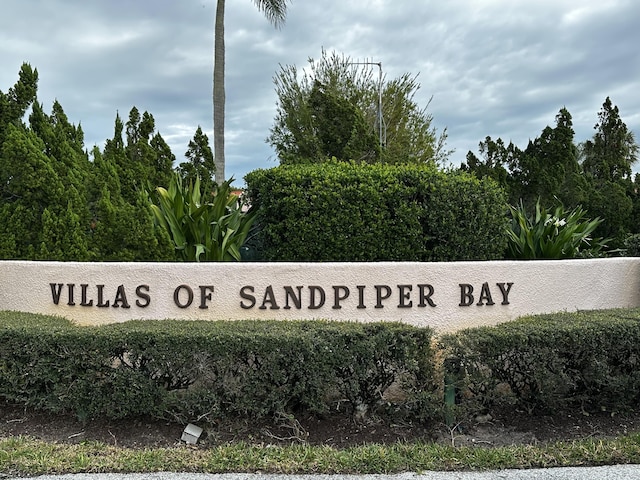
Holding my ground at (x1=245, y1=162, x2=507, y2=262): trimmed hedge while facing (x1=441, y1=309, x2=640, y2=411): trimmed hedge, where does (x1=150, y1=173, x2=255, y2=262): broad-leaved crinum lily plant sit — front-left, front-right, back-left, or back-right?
back-right

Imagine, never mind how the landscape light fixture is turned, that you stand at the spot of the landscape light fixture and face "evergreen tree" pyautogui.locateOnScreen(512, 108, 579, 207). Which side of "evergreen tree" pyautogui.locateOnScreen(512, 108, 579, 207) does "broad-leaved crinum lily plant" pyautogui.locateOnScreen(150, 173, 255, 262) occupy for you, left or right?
left

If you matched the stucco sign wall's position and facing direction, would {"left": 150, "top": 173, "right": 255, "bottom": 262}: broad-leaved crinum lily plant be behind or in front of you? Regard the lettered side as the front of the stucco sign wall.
behind

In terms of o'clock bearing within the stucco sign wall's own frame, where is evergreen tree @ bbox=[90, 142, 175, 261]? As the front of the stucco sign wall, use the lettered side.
The evergreen tree is roughly at 4 o'clock from the stucco sign wall.

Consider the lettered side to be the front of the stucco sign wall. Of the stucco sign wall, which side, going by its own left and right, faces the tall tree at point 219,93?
back

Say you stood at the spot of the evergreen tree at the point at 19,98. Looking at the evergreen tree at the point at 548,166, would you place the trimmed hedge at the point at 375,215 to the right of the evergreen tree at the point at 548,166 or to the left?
right

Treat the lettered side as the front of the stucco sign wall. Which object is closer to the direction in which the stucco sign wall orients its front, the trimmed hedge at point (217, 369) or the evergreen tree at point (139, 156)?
the trimmed hedge

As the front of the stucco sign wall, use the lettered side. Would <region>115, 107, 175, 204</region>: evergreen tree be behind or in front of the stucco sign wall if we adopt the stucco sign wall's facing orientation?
behind

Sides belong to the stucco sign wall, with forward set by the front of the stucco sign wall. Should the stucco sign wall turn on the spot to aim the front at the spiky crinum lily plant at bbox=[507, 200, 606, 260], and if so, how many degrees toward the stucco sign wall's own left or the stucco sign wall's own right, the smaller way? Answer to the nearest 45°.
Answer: approximately 135° to the stucco sign wall's own left

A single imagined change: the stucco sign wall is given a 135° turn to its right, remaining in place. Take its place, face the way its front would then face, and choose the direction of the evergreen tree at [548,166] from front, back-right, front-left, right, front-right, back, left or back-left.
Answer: right

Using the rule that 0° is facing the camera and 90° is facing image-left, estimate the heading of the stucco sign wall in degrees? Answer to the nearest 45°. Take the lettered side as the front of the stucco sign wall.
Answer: approximately 0°
